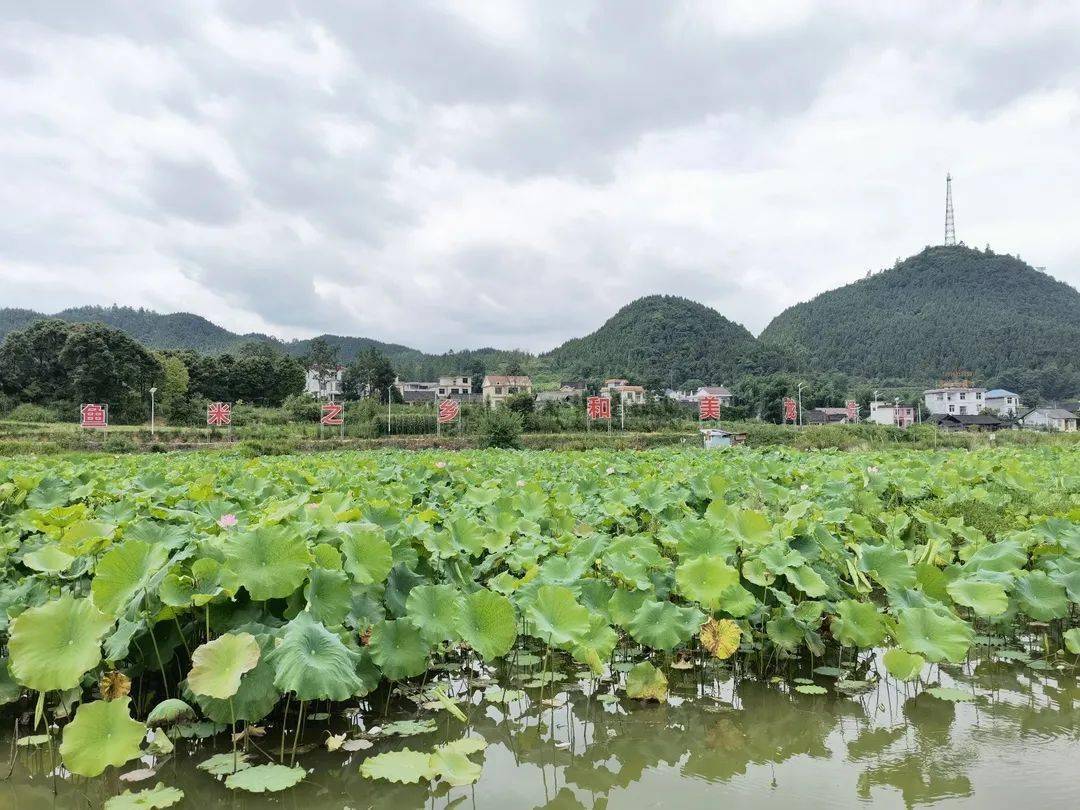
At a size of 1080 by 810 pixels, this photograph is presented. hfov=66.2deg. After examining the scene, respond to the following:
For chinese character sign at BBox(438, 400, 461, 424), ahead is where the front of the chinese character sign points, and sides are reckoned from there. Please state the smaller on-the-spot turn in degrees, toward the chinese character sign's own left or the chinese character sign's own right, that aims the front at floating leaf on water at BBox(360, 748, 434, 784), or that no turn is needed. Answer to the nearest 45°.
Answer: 0° — it already faces it

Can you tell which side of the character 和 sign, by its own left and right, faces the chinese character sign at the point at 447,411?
right

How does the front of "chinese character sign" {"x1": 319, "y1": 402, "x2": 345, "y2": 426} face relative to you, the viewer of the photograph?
facing the viewer

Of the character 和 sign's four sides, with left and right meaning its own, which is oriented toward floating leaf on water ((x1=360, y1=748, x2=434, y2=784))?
front

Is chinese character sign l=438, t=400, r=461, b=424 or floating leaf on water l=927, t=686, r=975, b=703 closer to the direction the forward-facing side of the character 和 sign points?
the floating leaf on water

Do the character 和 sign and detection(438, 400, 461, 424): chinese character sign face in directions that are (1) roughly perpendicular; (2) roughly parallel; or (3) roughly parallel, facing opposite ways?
roughly parallel

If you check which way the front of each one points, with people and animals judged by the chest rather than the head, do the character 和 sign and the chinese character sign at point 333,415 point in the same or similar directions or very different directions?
same or similar directions

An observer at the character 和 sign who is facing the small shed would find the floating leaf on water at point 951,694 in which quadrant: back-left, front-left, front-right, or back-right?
front-right

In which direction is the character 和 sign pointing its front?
toward the camera

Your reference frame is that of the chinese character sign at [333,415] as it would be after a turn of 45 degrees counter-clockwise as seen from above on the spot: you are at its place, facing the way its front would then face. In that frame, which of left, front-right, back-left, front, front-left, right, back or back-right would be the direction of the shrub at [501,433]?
front

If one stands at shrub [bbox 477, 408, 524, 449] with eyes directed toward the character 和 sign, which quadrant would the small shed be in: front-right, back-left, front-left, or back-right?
front-right

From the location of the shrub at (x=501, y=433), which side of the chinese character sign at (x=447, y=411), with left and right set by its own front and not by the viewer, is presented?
front

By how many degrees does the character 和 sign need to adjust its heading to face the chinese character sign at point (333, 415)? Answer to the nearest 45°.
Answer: approximately 90° to its right

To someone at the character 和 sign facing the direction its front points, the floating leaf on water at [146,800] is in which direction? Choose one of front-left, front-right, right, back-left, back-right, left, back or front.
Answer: front

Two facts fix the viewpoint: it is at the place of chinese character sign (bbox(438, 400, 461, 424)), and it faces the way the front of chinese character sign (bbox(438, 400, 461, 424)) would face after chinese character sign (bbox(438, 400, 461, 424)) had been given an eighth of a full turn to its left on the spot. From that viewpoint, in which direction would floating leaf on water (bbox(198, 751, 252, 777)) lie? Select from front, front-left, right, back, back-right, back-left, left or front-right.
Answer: front-right

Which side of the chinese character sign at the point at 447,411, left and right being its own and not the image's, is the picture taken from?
front

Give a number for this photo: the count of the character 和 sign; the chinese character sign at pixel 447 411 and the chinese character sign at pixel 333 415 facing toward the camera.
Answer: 3

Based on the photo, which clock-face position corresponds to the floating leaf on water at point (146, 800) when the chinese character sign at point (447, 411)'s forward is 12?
The floating leaf on water is roughly at 12 o'clock from the chinese character sign.
